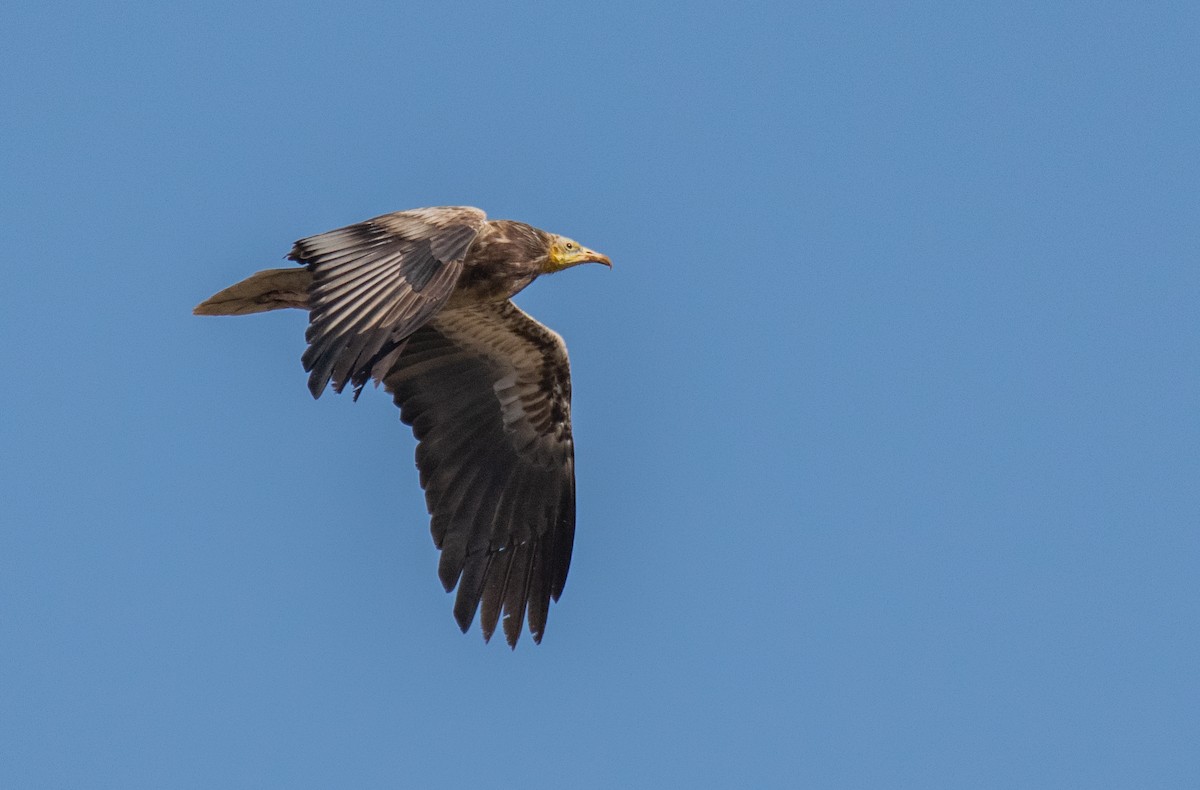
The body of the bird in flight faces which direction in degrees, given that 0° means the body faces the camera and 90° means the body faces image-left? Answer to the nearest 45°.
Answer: approximately 270°
